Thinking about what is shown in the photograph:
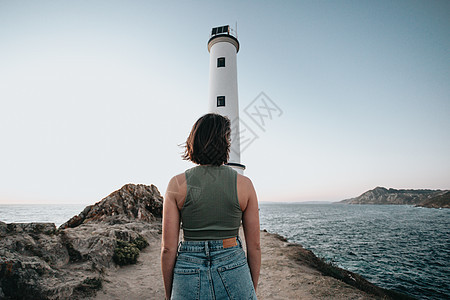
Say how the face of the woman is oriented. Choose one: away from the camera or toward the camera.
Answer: away from the camera

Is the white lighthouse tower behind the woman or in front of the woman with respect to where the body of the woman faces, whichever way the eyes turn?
in front

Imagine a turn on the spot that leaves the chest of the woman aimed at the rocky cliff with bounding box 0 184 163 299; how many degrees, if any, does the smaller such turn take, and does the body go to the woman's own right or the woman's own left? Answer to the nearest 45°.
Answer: approximately 45° to the woman's own left

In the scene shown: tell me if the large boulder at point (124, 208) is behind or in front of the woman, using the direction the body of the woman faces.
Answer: in front

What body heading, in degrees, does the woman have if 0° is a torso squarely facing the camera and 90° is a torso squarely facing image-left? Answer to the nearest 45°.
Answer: approximately 180°
